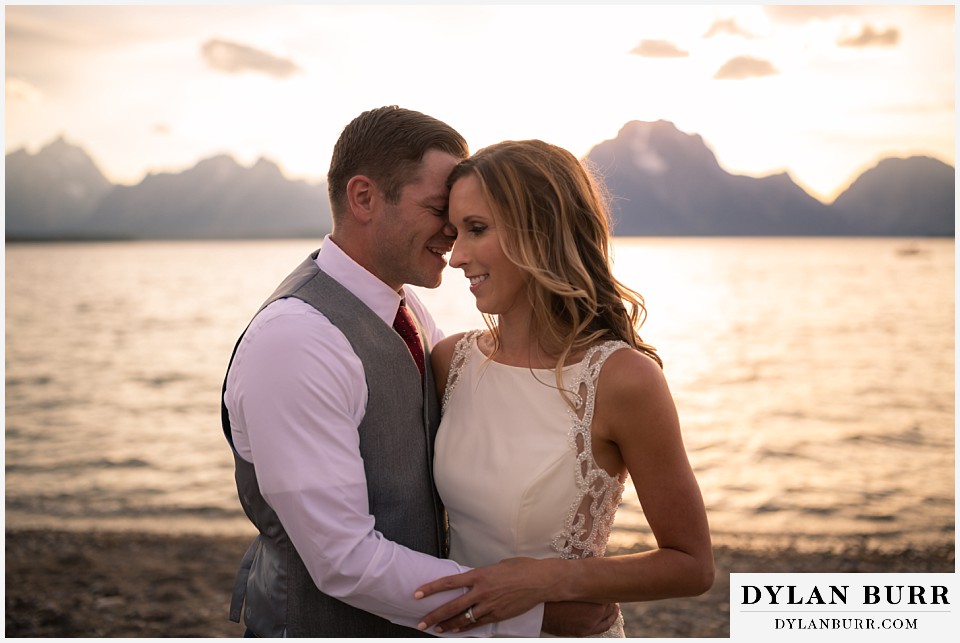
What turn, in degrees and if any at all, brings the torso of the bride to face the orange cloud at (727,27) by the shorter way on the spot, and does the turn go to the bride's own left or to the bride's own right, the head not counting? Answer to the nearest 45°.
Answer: approximately 135° to the bride's own right

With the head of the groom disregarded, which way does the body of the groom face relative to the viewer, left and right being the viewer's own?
facing to the right of the viewer

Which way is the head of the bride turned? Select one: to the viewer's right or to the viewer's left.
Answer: to the viewer's left

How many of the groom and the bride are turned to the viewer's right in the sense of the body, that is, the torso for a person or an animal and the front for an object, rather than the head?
1

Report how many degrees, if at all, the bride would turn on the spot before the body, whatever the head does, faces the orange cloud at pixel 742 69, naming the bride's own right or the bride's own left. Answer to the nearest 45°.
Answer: approximately 135° to the bride's own right

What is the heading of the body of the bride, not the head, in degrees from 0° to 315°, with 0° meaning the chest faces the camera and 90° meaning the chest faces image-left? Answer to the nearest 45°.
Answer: approximately 45°

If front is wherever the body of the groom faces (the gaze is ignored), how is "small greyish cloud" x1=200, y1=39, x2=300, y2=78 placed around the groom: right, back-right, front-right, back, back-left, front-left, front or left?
left
